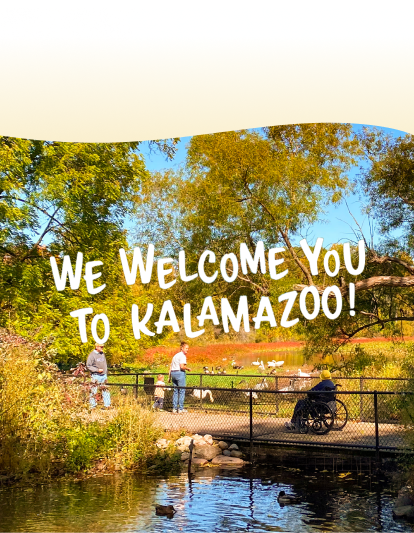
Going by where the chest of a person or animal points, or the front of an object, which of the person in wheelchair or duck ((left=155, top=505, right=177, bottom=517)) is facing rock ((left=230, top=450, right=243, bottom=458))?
the duck

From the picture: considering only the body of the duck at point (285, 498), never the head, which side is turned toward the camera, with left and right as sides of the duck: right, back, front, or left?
left

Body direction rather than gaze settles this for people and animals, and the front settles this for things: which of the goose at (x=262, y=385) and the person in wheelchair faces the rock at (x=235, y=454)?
the person in wheelchair

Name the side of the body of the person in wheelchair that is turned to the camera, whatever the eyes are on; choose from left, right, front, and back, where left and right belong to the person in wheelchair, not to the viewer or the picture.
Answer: left

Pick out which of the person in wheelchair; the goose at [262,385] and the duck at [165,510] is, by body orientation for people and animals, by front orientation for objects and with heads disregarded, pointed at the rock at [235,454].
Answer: the person in wheelchair
